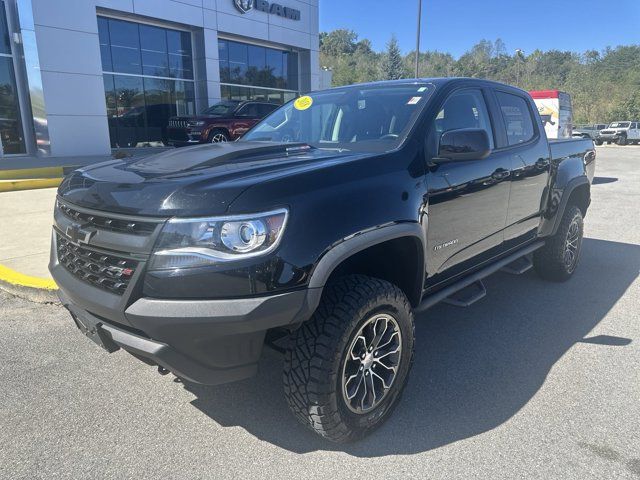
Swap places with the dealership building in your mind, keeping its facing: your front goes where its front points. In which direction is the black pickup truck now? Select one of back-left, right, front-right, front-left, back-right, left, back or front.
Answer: front-right

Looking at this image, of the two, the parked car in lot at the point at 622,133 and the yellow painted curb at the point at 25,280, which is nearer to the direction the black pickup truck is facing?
the yellow painted curb

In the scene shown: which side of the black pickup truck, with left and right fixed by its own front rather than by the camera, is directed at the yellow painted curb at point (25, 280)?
right

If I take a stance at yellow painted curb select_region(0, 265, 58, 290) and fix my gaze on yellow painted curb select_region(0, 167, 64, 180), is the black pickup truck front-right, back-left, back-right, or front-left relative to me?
back-right

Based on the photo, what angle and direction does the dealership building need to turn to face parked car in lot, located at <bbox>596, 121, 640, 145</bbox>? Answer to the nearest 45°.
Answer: approximately 45° to its left

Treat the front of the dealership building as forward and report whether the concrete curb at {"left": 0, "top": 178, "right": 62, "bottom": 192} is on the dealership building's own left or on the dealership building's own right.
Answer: on the dealership building's own right

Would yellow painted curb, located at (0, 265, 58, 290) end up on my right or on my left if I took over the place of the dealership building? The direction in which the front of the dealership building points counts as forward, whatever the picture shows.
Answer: on my right

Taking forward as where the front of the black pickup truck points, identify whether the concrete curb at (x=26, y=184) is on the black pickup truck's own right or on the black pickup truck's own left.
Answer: on the black pickup truck's own right

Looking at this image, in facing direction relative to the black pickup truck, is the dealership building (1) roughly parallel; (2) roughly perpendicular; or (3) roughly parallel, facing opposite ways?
roughly perpendicular

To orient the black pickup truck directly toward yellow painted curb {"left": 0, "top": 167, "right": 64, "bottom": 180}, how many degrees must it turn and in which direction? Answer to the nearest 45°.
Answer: approximately 90° to its right

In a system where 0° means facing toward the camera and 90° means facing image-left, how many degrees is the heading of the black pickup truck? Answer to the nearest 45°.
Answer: approximately 45°

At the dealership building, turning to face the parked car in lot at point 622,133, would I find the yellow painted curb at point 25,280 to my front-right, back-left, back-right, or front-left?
back-right

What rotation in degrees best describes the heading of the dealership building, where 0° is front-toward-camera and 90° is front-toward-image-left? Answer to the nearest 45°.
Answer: approximately 315°

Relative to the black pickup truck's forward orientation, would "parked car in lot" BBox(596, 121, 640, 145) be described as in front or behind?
behind
